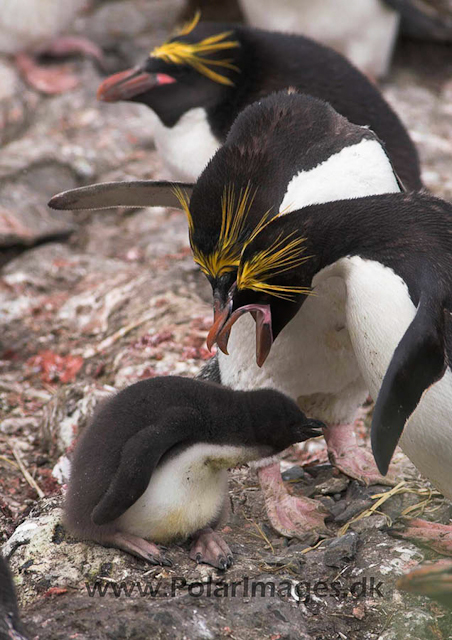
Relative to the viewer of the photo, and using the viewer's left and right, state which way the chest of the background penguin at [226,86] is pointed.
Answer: facing to the left of the viewer

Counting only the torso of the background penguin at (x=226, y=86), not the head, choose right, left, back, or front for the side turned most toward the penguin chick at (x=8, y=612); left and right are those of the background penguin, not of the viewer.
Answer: left

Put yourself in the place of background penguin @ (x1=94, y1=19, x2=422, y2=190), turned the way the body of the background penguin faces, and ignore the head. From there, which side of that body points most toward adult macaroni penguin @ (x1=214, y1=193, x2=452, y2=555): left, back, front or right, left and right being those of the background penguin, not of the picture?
left
